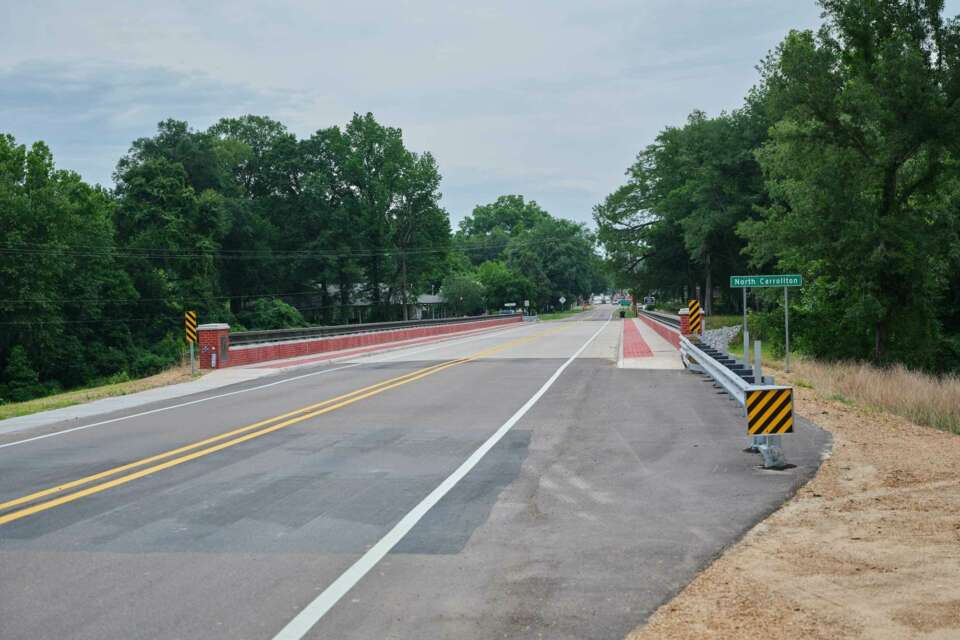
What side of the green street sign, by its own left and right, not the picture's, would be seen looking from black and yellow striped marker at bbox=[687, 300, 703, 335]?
back

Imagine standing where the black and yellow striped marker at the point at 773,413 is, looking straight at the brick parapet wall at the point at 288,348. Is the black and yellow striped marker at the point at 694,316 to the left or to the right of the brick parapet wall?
right

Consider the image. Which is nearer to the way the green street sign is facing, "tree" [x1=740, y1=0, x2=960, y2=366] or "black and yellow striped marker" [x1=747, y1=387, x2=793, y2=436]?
the black and yellow striped marker

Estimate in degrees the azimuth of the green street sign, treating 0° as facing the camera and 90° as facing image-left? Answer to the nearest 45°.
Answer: approximately 0°

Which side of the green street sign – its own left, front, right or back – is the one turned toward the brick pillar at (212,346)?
right

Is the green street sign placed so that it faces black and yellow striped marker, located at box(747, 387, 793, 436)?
yes

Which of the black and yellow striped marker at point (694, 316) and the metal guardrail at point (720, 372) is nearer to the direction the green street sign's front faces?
the metal guardrail
